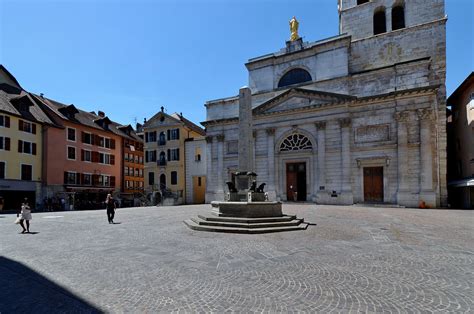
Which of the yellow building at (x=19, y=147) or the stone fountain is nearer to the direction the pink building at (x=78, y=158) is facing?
the stone fountain

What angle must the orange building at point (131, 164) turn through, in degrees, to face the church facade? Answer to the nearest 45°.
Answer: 0° — it already faces it

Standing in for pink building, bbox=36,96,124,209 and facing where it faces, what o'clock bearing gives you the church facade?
The church facade is roughly at 12 o'clock from the pink building.

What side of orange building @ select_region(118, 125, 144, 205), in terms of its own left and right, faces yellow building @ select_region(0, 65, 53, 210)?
right

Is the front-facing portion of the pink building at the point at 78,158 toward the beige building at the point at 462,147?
yes

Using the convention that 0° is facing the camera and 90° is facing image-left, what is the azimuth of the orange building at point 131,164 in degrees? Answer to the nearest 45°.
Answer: approximately 315°

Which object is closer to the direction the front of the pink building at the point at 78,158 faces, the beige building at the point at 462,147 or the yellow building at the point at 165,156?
the beige building

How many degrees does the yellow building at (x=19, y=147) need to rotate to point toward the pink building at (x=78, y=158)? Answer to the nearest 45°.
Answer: approximately 90° to its left

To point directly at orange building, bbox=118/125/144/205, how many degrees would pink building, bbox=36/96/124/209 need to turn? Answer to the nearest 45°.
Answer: approximately 90° to its left
